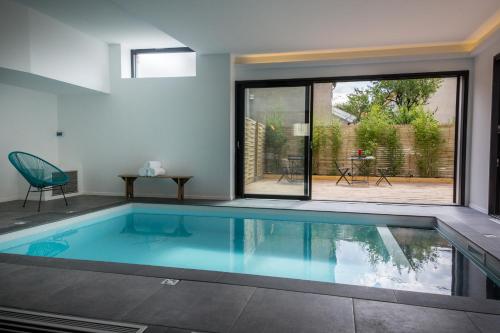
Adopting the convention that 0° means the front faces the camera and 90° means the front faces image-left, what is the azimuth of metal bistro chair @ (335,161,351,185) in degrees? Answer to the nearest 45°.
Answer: approximately 270°

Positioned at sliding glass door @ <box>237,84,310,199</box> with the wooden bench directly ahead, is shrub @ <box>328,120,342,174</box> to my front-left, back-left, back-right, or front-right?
back-right

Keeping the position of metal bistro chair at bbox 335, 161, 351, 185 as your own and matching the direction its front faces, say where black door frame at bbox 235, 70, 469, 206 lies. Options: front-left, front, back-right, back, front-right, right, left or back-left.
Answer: right

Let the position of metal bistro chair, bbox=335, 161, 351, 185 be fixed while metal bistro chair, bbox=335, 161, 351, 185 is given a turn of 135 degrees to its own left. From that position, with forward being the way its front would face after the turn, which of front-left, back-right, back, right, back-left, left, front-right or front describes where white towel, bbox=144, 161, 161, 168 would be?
left

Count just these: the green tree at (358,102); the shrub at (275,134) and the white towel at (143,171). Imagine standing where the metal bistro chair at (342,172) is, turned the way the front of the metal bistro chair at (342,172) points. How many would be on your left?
1

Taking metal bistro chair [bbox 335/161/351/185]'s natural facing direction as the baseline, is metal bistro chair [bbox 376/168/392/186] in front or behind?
in front

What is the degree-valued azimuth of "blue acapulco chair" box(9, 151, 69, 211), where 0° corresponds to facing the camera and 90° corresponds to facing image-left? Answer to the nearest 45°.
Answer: approximately 315°

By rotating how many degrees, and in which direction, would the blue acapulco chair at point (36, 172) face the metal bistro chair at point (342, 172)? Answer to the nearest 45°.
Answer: approximately 45° to its left

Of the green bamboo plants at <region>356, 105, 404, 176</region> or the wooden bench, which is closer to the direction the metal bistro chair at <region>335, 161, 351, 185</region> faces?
the green bamboo plants

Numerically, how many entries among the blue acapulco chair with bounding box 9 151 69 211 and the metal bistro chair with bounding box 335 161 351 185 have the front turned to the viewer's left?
0

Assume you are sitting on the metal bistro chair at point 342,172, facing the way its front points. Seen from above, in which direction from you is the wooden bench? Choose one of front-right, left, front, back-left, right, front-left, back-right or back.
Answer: back-right

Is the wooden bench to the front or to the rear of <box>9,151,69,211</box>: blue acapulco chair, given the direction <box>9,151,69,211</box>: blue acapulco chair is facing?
to the front
